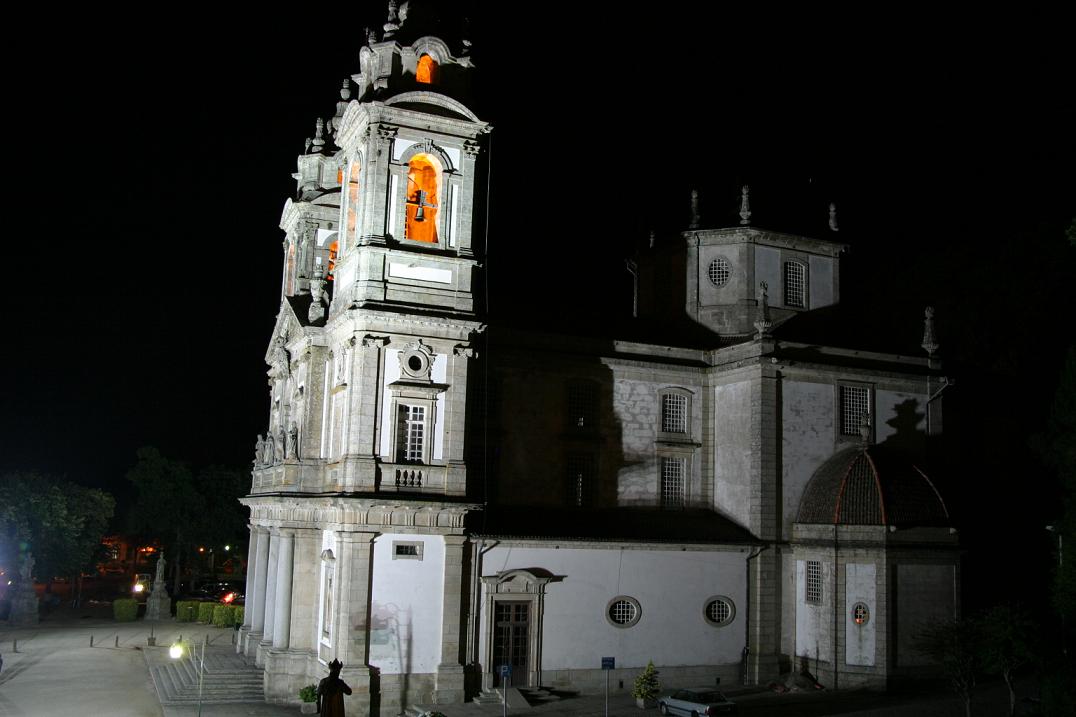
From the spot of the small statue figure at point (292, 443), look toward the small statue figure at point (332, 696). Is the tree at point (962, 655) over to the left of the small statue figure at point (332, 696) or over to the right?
left

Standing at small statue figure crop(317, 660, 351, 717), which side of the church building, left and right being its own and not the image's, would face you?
left

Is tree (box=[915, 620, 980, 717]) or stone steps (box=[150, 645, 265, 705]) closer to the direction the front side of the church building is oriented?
the stone steps

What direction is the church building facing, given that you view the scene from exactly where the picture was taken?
facing to the left of the viewer

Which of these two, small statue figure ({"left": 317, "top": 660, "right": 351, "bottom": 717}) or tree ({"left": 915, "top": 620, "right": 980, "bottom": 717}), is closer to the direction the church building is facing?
the small statue figure

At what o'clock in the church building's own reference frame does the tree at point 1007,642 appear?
The tree is roughly at 7 o'clock from the church building.

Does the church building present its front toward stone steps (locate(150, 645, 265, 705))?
yes
